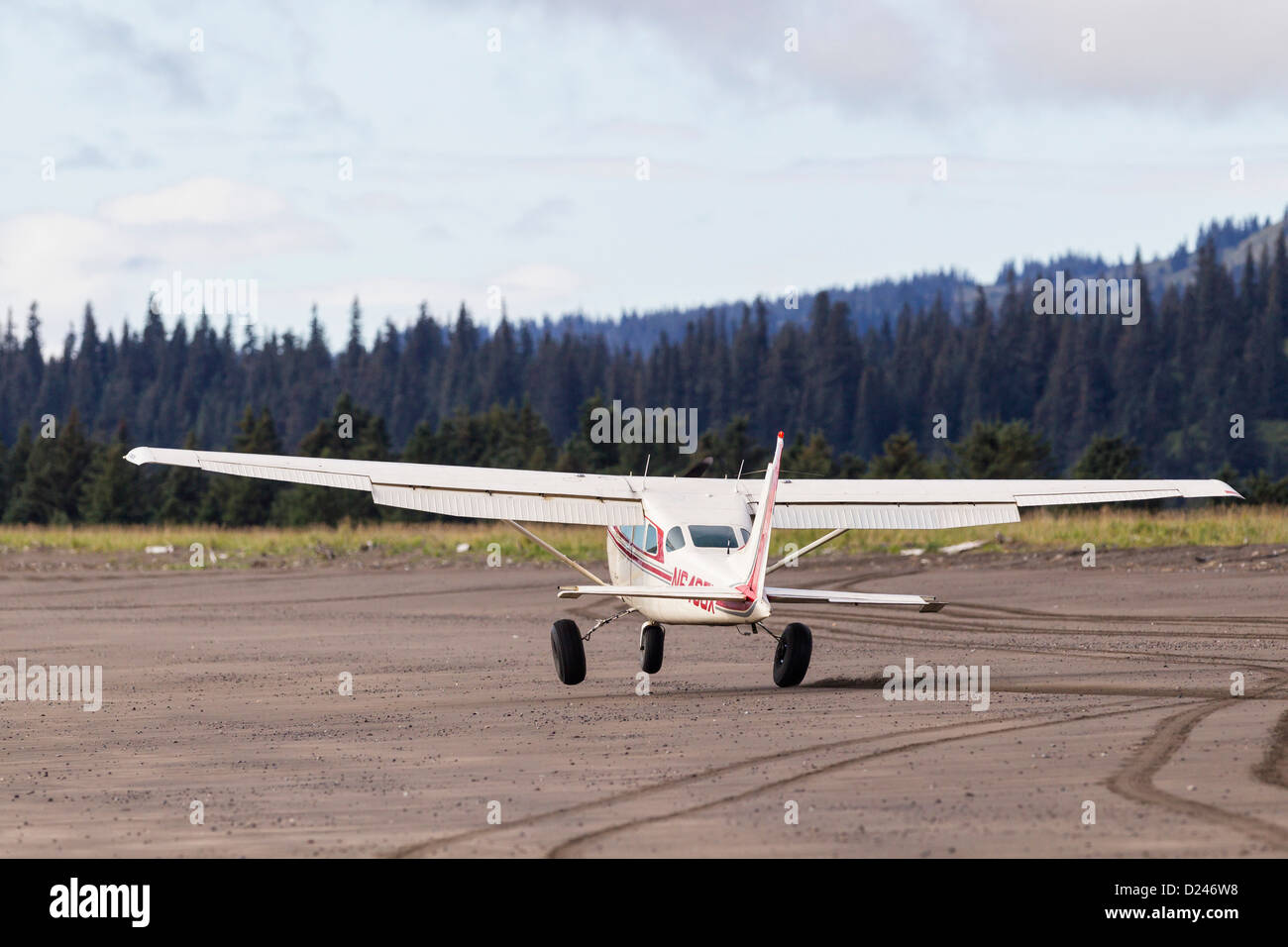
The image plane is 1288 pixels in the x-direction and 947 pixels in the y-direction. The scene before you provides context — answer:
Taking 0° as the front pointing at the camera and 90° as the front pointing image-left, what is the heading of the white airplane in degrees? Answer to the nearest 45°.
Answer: approximately 180°
